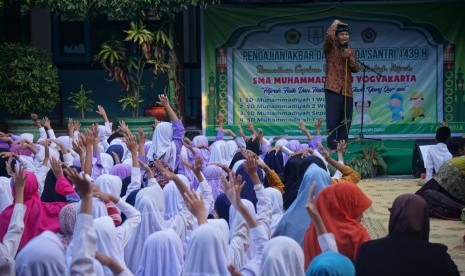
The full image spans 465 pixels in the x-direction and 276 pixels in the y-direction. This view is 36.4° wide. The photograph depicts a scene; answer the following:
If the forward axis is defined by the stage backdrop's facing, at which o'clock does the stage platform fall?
The stage platform is roughly at 11 o'clock from the stage backdrop.

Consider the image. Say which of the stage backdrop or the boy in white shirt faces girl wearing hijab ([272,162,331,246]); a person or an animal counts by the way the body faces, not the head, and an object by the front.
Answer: the stage backdrop

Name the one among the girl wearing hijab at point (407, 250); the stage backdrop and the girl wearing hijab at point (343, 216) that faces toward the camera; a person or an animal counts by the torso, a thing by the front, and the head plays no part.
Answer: the stage backdrop

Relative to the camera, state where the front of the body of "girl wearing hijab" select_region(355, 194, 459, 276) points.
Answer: away from the camera

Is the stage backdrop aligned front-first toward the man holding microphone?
yes

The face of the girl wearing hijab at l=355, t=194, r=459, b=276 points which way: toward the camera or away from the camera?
away from the camera

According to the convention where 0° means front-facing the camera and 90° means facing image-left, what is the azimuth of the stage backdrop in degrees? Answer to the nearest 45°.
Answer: approximately 0°

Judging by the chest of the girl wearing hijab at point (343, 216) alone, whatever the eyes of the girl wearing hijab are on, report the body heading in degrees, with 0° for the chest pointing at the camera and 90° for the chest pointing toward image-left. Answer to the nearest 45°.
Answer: approximately 225°
